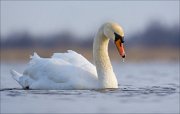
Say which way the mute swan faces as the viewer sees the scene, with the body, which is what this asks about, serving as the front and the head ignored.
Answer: to the viewer's right
